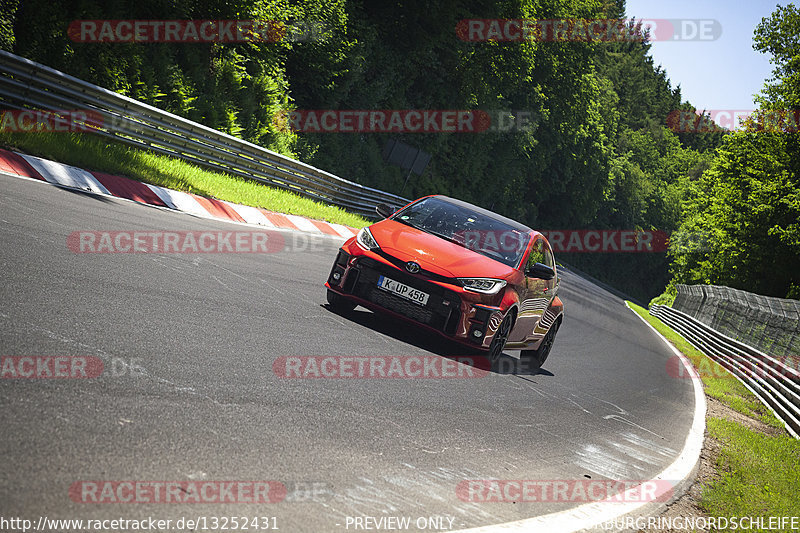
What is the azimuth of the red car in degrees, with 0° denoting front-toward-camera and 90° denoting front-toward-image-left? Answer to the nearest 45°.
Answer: approximately 45°

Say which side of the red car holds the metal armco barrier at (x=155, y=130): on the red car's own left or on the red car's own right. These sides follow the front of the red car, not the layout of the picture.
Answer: on the red car's own right

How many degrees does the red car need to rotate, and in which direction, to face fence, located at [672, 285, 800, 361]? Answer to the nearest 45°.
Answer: approximately 180°

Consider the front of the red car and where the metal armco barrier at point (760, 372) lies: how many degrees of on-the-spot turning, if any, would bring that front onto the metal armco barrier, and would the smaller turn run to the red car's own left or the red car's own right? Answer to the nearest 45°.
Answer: approximately 180°

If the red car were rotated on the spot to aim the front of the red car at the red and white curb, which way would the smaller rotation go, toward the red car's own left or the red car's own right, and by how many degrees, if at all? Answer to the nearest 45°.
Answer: approximately 90° to the red car's own right
